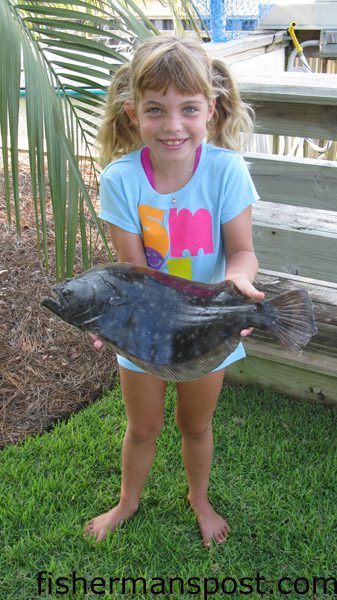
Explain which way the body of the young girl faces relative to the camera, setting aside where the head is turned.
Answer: toward the camera

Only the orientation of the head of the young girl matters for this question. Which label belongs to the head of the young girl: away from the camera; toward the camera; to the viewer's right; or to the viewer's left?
toward the camera
